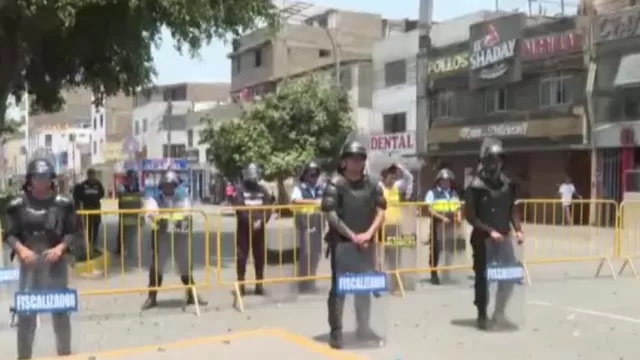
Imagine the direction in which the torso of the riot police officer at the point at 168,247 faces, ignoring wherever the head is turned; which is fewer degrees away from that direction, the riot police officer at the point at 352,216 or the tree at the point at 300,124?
the riot police officer

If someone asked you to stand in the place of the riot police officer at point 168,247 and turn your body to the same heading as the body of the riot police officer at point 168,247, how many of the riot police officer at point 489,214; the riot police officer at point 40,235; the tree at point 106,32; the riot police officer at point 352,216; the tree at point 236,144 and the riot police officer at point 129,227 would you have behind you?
3

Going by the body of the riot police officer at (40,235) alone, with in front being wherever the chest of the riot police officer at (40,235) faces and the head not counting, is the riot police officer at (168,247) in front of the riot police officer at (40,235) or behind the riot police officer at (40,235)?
behind

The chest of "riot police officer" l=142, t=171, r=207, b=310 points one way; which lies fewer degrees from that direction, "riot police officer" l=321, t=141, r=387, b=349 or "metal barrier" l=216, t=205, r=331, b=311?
the riot police officer

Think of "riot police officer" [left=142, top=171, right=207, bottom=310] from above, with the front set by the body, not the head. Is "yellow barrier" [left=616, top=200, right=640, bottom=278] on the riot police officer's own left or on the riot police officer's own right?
on the riot police officer's own left

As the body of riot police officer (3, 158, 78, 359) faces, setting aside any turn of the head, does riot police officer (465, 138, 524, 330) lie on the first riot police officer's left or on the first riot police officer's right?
on the first riot police officer's left

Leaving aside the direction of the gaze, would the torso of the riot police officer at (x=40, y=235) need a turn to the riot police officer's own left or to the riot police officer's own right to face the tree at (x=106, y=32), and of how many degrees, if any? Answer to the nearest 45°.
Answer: approximately 180°

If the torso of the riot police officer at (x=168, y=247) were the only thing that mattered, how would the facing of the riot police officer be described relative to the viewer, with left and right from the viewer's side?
facing the viewer

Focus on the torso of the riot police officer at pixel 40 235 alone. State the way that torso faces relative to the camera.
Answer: toward the camera
